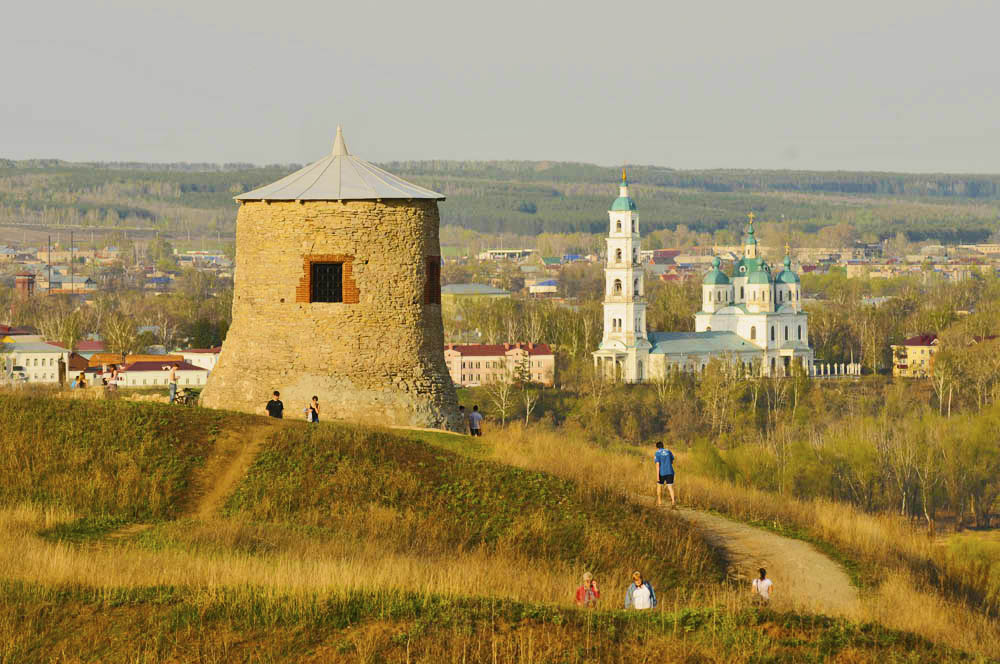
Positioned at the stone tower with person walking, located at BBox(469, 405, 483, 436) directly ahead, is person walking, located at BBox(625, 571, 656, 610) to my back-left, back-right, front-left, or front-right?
front-right

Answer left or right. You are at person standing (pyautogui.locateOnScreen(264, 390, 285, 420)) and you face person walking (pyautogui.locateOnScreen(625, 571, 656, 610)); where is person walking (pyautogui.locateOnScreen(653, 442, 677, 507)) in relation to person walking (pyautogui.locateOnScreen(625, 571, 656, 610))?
left

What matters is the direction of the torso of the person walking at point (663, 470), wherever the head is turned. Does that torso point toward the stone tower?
yes
